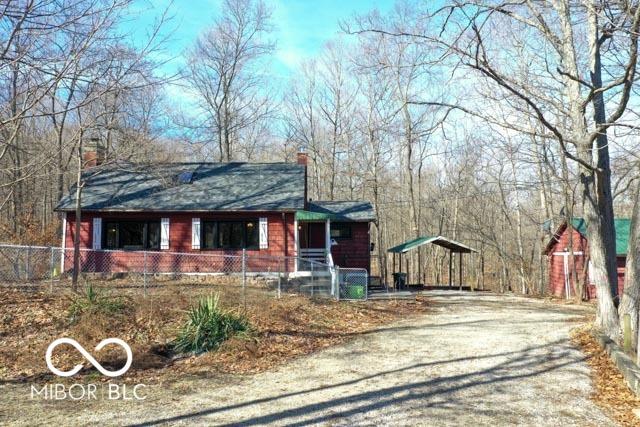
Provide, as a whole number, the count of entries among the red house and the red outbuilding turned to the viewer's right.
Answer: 0

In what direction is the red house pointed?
toward the camera

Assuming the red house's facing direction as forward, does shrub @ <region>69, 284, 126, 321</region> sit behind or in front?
in front

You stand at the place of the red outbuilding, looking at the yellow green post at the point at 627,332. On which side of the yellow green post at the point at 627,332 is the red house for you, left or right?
right

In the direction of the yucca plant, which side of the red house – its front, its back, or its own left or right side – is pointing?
front

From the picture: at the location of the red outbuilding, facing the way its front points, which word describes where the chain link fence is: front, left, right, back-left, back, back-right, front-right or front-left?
front

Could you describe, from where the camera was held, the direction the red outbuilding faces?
facing the viewer and to the left of the viewer

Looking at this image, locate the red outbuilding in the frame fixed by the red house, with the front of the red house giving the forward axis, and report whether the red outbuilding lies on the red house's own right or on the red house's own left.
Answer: on the red house's own left

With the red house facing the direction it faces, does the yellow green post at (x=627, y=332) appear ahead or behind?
ahead

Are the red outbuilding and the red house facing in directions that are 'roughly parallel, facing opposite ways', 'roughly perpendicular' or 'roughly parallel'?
roughly perpendicular

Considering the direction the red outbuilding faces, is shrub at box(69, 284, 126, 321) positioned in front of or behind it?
in front

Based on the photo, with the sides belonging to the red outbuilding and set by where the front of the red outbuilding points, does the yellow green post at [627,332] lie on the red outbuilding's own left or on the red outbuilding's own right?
on the red outbuilding's own left

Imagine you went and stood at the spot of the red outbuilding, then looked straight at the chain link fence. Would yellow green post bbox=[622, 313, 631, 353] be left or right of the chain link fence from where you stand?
left
